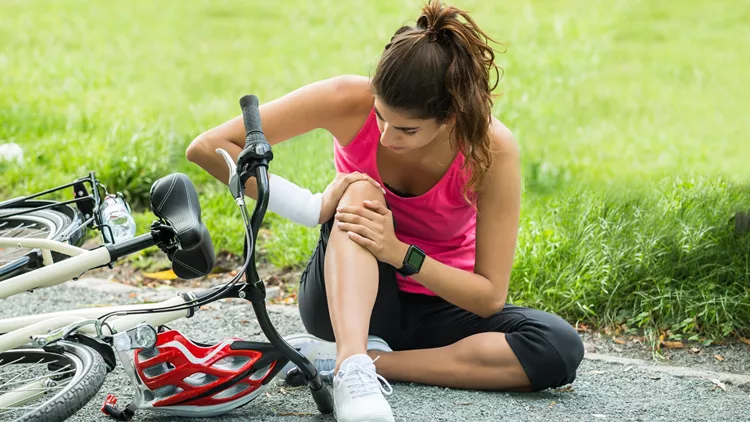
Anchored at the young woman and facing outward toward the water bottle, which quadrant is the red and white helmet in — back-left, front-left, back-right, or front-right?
front-left

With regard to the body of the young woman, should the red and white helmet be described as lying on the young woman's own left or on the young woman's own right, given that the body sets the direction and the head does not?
on the young woman's own right

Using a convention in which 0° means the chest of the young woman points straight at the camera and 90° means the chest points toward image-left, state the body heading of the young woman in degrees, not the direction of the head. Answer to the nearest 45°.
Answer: approximately 0°

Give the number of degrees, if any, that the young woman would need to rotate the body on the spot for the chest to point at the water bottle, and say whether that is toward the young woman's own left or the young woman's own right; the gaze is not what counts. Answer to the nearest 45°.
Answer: approximately 90° to the young woman's own right

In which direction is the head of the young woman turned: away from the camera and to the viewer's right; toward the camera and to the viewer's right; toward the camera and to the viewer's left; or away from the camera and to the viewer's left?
toward the camera and to the viewer's left
